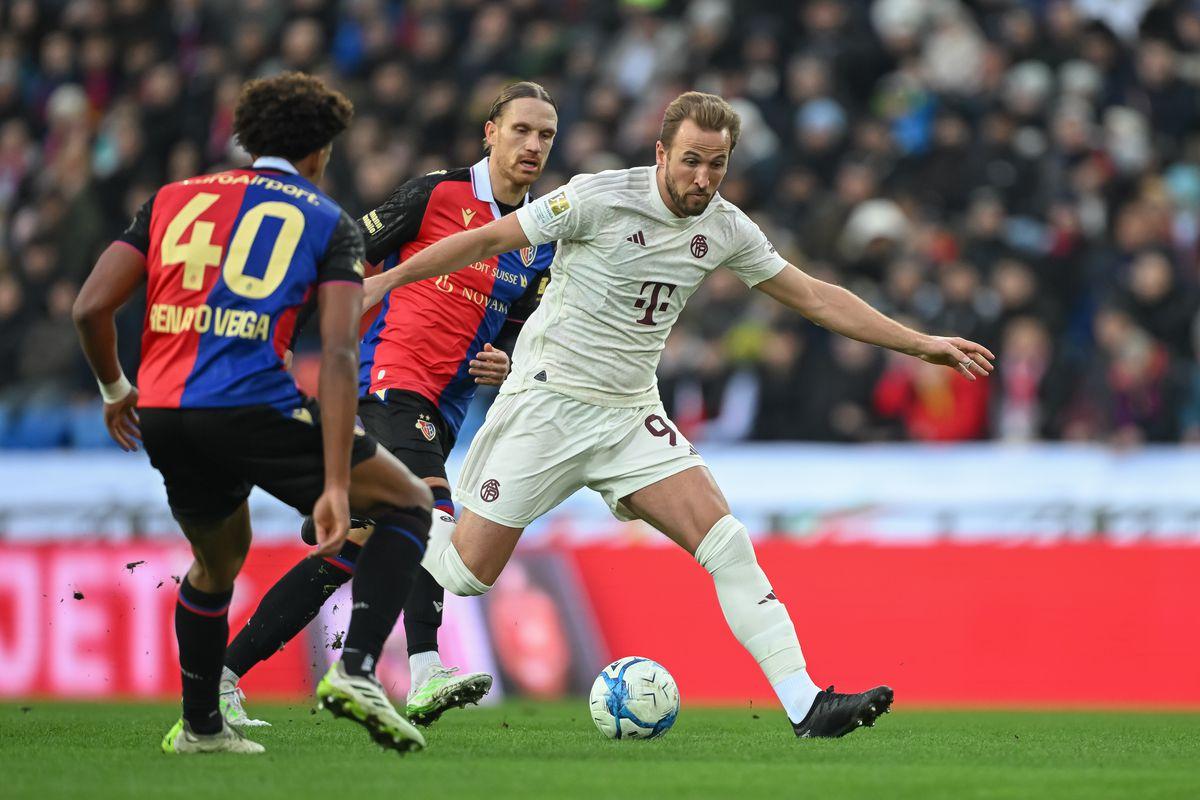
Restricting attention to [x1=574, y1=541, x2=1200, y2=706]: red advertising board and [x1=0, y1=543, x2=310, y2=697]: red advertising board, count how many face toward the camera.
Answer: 2

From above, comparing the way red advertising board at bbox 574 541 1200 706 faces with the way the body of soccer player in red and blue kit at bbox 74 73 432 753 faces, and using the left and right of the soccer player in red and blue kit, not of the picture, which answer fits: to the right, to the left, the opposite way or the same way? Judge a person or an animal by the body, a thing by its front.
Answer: the opposite way

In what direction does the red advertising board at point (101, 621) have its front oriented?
toward the camera

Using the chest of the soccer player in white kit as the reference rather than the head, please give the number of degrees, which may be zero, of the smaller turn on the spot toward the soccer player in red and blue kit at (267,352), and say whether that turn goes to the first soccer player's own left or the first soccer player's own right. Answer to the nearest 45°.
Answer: approximately 90° to the first soccer player's own right

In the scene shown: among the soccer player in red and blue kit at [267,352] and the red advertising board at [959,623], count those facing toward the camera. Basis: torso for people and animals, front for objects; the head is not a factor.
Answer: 1

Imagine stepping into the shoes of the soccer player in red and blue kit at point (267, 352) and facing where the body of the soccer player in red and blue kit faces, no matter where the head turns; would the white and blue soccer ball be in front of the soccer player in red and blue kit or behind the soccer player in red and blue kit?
in front

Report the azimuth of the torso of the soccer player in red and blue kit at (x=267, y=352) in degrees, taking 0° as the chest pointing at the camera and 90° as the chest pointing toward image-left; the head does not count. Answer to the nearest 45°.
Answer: approximately 225°

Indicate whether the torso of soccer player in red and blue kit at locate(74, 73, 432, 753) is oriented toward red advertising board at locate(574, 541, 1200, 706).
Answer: yes

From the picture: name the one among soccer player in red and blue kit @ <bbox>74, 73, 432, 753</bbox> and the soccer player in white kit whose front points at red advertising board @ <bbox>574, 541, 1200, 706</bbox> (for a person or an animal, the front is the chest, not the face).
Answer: the soccer player in red and blue kit

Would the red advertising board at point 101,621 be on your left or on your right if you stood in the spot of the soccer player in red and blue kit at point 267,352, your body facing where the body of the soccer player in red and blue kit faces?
on your left

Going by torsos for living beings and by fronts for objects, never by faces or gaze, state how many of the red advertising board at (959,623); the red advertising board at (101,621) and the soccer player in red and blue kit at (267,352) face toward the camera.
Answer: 2

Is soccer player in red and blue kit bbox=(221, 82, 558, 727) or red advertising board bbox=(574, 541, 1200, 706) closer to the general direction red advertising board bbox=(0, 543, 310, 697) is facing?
the soccer player in red and blue kit
